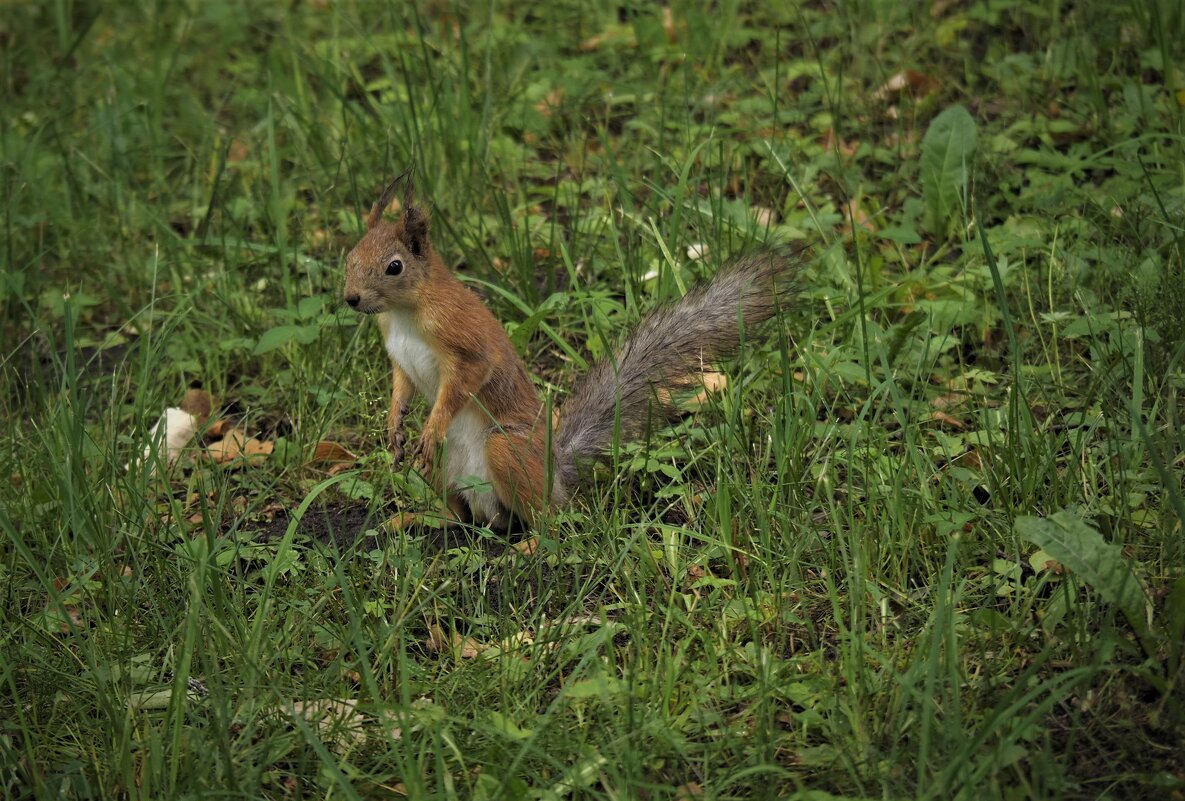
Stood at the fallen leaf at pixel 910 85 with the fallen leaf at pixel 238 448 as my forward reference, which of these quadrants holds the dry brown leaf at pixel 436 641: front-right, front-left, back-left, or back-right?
front-left

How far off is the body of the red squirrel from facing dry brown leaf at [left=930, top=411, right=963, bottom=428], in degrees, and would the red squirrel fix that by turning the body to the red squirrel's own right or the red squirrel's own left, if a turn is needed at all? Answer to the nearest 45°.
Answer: approximately 135° to the red squirrel's own left

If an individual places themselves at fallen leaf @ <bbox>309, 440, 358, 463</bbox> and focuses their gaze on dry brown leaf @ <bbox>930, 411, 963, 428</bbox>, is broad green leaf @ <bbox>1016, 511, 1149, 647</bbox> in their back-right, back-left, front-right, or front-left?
front-right

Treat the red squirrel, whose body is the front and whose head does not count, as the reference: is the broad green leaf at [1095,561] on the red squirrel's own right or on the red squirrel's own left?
on the red squirrel's own left

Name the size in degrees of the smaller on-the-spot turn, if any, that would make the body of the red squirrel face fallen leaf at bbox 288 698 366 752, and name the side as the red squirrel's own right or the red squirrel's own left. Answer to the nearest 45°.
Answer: approximately 45° to the red squirrel's own left

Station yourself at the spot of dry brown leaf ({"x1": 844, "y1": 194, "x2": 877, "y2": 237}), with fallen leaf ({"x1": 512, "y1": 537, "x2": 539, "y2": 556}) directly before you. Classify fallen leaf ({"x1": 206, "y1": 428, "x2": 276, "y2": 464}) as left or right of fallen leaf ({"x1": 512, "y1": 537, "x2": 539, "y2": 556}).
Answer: right

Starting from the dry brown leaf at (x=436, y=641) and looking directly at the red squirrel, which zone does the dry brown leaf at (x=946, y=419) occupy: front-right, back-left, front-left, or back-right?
front-right

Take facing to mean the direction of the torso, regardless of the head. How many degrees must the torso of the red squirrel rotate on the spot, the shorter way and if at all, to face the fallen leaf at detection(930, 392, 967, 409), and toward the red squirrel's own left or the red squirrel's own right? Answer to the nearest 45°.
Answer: approximately 135° to the red squirrel's own left

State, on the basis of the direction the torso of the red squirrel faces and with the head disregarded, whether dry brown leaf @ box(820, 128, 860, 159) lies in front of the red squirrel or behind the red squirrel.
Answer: behind

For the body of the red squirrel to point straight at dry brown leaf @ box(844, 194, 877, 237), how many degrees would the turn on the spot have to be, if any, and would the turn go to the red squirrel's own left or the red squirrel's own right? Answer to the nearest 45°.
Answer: approximately 180°

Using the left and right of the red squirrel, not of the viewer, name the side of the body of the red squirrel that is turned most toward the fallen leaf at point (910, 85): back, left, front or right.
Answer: back

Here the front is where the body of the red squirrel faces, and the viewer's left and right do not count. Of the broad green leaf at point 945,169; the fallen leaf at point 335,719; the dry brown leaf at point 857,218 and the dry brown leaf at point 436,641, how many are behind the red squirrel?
2

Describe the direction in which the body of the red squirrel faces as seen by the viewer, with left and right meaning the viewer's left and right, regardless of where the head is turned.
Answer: facing the viewer and to the left of the viewer
